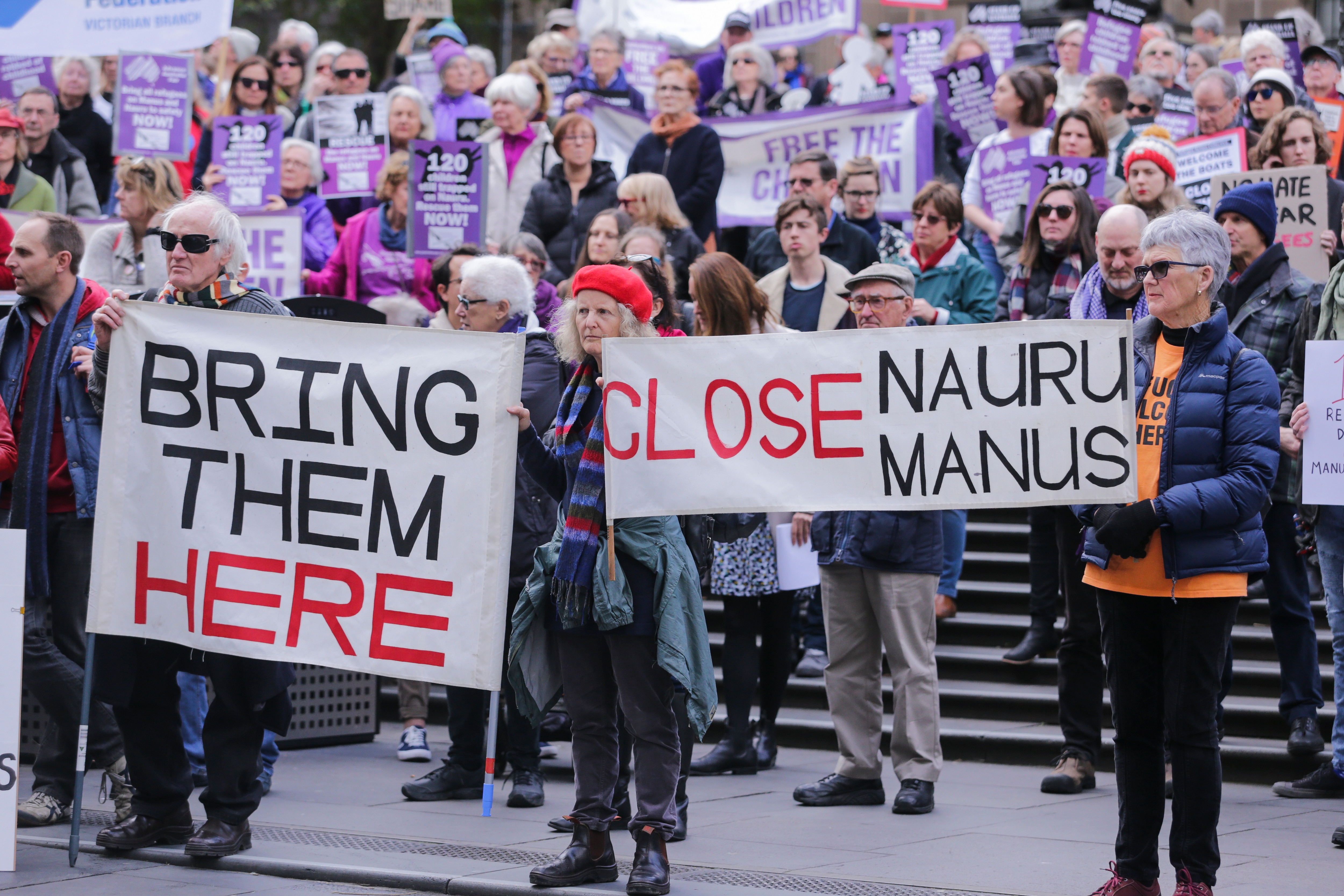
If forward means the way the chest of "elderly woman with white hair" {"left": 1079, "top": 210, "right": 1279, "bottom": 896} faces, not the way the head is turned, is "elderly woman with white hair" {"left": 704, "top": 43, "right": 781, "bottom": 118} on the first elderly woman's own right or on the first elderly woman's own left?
on the first elderly woman's own right

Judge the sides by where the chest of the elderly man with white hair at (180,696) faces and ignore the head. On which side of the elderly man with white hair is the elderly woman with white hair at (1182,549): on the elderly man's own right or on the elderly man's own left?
on the elderly man's own left

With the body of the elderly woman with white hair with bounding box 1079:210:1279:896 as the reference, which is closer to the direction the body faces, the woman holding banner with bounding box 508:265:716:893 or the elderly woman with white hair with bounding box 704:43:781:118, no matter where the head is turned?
the woman holding banner

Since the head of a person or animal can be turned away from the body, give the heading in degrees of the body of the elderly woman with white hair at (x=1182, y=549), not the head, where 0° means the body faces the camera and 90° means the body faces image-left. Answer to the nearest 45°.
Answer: approximately 45°

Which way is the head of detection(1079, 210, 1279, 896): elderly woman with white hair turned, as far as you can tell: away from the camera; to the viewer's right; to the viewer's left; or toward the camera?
to the viewer's left

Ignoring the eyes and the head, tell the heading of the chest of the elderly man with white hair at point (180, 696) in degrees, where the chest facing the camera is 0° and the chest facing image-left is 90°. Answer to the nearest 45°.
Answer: approximately 45°

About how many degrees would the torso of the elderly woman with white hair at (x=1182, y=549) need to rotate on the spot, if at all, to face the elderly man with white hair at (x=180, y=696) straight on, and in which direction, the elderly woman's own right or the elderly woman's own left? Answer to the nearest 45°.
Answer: approximately 45° to the elderly woman's own right

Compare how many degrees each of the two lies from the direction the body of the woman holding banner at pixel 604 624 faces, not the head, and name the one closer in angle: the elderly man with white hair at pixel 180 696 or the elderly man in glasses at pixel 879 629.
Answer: the elderly man with white hair

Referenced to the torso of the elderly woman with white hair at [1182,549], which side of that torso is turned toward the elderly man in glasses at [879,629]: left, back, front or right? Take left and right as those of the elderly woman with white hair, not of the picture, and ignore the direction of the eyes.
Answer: right
